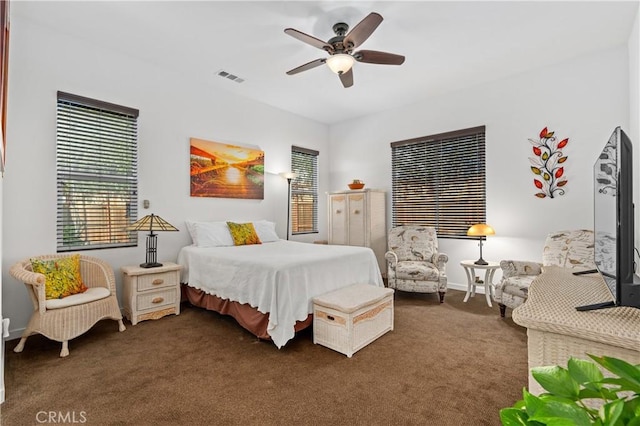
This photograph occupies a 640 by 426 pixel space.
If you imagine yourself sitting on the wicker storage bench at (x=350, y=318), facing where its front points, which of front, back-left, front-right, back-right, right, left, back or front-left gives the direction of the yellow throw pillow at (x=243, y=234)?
back

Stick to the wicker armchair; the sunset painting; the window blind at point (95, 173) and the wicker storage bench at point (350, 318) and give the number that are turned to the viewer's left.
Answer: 0

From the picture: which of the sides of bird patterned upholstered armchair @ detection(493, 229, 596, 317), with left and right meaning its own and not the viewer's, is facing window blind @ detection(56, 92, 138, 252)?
front

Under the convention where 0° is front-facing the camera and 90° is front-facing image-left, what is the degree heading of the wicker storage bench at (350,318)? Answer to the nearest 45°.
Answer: approximately 315°

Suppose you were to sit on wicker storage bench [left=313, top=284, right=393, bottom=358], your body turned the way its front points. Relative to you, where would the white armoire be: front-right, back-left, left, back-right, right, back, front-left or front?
back-left

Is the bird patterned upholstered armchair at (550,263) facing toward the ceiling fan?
yes

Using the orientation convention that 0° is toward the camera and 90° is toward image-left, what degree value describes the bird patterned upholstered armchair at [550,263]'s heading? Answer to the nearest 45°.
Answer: approximately 45°

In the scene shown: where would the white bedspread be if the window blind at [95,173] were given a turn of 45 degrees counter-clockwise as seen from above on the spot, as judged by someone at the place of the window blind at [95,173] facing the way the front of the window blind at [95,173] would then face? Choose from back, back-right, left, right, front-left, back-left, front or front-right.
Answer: front-right

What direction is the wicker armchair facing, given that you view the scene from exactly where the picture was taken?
facing the viewer and to the right of the viewer

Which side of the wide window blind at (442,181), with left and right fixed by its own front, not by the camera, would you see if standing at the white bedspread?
front

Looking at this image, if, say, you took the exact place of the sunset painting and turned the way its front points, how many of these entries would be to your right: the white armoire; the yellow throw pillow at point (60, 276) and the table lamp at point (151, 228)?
2

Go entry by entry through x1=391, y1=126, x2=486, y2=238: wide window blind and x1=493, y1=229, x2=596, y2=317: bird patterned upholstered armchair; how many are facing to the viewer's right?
0

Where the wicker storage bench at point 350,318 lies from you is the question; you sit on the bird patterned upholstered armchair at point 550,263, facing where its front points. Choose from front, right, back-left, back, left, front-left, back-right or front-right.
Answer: front

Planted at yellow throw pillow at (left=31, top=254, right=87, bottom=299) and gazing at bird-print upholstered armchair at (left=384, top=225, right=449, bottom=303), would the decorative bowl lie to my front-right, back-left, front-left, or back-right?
front-left

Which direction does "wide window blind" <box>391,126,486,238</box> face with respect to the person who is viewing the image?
facing the viewer and to the left of the viewer

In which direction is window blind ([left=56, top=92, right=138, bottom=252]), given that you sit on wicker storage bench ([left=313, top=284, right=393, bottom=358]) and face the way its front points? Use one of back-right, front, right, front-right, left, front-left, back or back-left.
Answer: back-right
